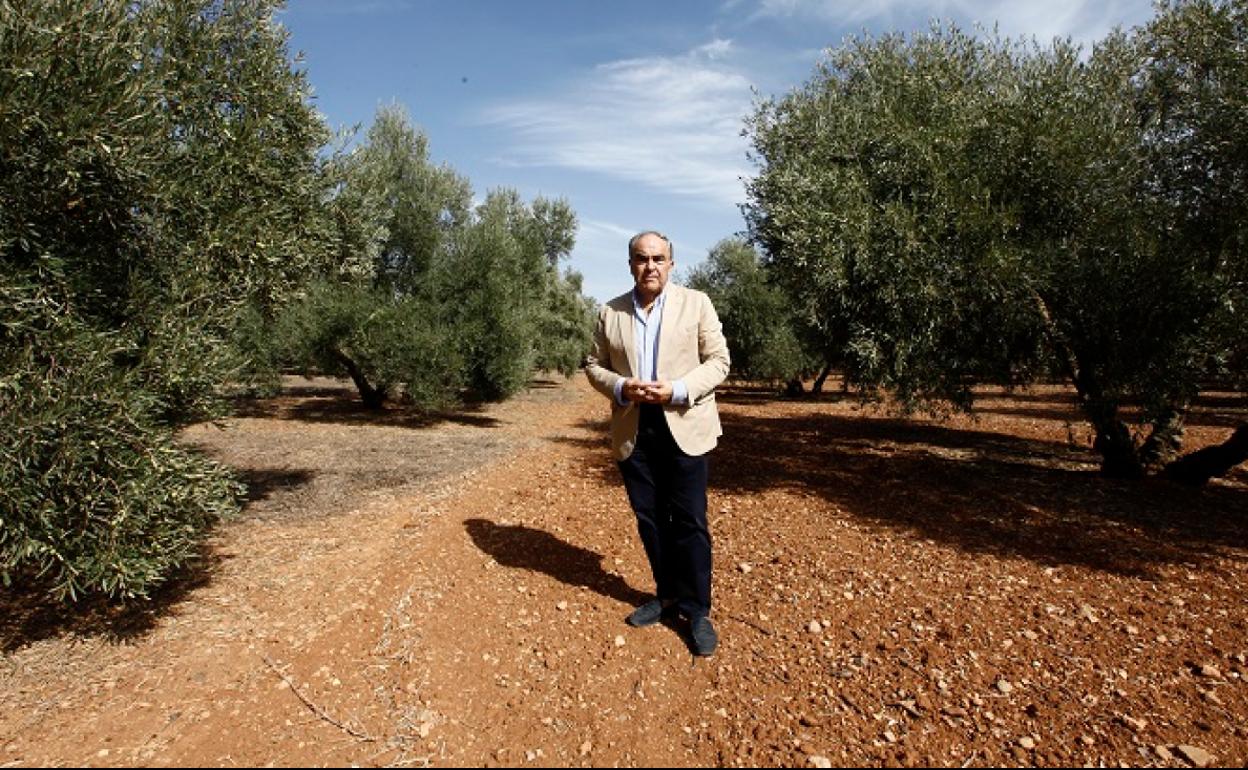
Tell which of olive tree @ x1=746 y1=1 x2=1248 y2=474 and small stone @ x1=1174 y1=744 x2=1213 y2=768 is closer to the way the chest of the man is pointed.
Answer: the small stone

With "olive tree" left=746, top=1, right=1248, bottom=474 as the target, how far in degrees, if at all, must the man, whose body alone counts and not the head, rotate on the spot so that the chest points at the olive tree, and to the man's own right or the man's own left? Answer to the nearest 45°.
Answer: approximately 135° to the man's own left

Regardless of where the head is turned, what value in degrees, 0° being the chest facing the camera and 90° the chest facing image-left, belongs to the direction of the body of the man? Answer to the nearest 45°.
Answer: approximately 0°

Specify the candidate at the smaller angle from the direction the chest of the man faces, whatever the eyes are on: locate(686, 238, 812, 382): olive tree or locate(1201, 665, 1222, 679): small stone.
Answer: the small stone

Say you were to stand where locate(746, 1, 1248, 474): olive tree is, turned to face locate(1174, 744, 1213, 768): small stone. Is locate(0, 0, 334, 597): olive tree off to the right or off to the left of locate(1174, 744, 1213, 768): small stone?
right

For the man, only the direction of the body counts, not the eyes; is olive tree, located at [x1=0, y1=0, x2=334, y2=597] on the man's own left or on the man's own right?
on the man's own right

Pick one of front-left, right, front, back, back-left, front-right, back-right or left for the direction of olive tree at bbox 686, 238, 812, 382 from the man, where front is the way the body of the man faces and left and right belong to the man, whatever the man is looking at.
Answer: back

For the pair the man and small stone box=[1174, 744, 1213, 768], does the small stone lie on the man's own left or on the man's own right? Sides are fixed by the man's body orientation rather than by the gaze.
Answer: on the man's own left

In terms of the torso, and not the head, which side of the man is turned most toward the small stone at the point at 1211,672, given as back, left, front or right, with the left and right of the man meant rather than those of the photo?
left

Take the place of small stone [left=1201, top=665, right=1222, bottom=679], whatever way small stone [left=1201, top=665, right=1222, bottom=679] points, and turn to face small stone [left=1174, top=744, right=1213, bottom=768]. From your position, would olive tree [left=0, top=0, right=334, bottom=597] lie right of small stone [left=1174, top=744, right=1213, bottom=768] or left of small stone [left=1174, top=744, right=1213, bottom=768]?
right
